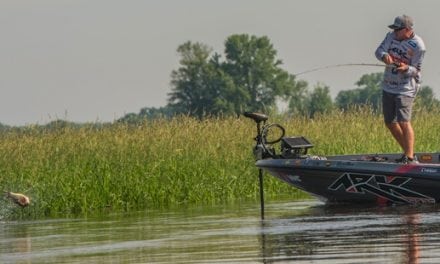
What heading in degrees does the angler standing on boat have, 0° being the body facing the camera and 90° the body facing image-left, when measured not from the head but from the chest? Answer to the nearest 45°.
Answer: approximately 45°

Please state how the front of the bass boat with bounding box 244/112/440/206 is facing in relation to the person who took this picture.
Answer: facing to the left of the viewer
